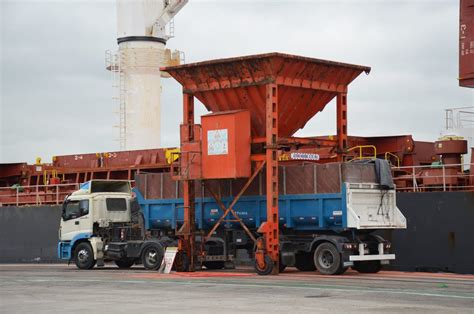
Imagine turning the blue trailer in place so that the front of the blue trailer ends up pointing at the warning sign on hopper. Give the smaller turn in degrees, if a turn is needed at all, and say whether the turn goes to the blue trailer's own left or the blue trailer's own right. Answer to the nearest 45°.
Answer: approximately 45° to the blue trailer's own left

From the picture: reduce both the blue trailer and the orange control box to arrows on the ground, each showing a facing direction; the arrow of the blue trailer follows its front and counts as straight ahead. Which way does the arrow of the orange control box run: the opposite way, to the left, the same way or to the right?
to the left

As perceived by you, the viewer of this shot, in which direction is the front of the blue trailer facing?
facing away from the viewer and to the left of the viewer

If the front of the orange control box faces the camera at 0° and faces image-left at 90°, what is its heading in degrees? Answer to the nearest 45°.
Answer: approximately 45°
